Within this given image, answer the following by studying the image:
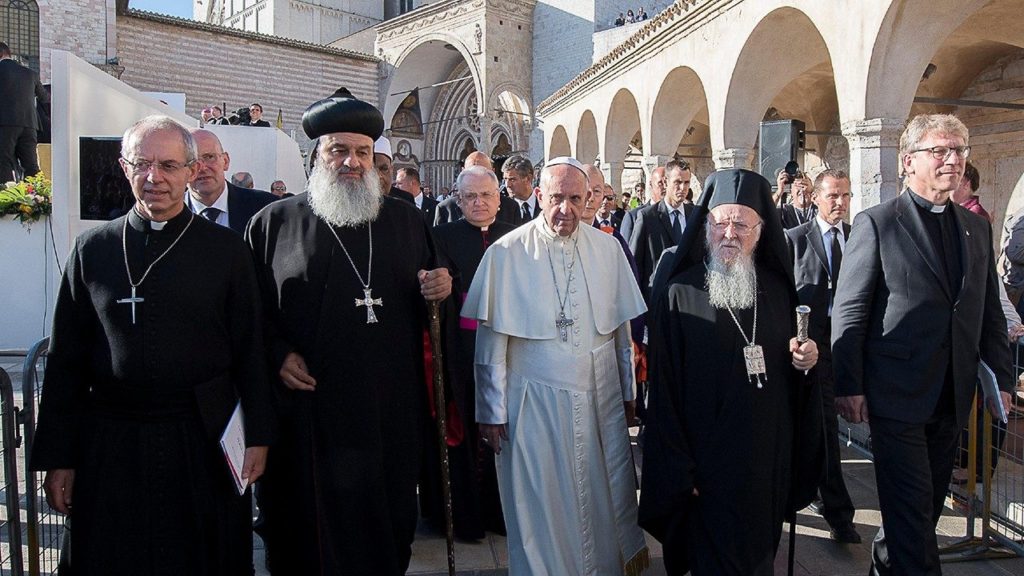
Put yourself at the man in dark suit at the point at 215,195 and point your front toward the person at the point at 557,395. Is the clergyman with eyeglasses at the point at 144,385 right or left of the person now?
right

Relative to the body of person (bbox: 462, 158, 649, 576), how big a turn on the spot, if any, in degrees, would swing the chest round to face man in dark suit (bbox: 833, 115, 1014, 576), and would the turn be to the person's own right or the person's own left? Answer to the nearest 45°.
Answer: approximately 90° to the person's own left

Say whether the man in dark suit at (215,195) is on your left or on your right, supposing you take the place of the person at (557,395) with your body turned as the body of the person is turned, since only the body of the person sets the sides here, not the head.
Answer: on your right

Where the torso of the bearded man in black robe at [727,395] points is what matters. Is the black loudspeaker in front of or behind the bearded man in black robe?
behind

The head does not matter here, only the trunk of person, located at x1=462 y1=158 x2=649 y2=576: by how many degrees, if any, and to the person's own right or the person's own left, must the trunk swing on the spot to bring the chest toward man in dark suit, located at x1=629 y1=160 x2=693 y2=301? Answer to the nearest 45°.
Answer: approximately 180°

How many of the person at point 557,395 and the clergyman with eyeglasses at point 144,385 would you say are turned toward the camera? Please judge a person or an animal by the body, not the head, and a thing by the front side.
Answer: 2

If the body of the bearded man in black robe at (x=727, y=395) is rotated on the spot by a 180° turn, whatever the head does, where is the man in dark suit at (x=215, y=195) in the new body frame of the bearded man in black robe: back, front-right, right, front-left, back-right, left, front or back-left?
left

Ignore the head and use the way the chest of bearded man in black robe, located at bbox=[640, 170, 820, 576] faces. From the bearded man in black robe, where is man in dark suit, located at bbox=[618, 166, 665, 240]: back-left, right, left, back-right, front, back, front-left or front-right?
back

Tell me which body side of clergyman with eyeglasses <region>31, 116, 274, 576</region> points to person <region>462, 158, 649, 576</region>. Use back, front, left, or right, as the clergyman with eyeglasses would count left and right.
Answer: left

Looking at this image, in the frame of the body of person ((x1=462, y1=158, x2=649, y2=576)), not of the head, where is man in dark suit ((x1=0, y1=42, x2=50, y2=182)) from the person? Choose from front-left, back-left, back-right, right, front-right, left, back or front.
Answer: back-right
